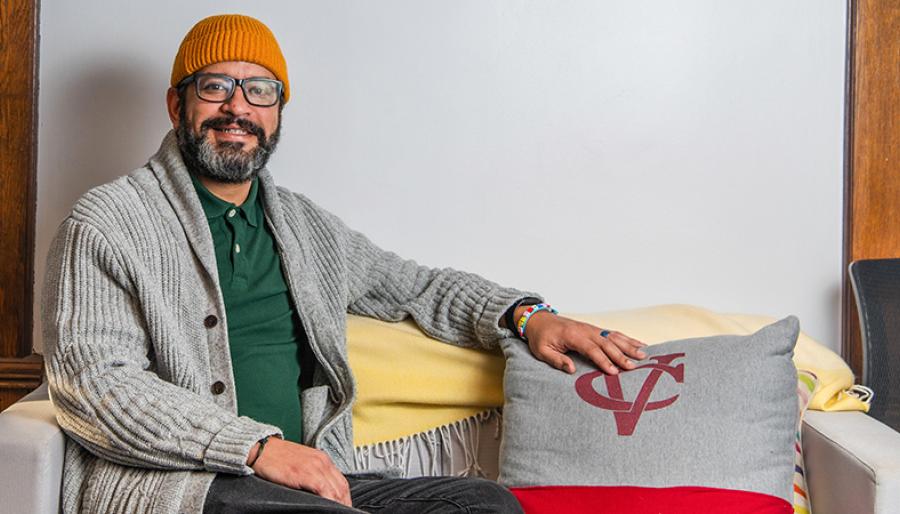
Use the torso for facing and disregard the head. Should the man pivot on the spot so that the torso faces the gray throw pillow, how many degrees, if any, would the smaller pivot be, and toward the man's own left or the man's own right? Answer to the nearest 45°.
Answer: approximately 45° to the man's own left

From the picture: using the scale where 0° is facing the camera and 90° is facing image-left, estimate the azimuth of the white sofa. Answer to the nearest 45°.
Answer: approximately 0°

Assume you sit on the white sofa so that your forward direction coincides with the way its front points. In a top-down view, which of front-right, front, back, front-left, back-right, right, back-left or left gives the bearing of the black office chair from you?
back-left

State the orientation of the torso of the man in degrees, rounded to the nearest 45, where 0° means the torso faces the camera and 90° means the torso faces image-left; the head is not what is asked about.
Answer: approximately 315°
